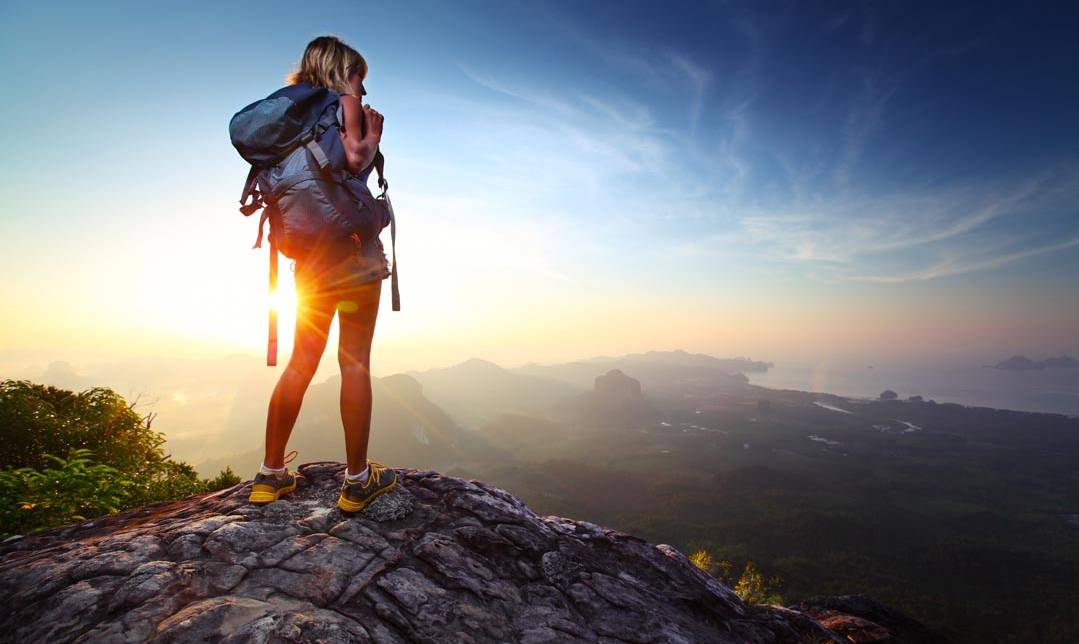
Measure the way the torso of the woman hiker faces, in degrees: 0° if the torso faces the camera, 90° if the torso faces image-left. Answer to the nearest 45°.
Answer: approximately 225°

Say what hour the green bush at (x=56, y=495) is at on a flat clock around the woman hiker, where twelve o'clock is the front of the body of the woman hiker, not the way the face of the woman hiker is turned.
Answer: The green bush is roughly at 9 o'clock from the woman hiker.

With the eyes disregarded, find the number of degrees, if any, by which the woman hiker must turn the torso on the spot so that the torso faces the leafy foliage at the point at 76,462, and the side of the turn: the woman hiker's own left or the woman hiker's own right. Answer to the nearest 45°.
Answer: approximately 90° to the woman hiker's own left
